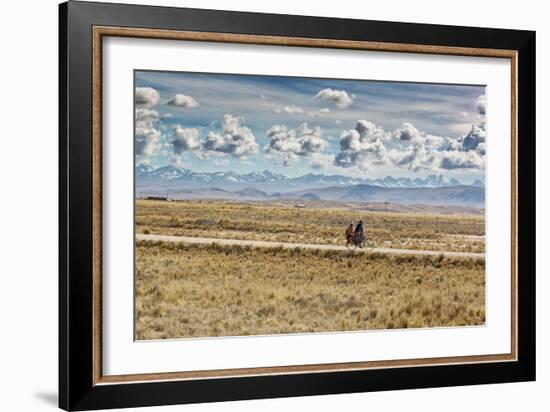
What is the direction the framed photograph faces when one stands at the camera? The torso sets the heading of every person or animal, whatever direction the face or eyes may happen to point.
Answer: facing the viewer and to the right of the viewer
